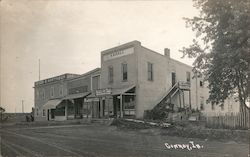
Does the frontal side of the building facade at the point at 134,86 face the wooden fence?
no

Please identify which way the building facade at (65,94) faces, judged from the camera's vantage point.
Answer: facing the viewer and to the left of the viewer

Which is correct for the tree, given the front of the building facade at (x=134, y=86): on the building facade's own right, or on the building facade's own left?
on the building facade's own left

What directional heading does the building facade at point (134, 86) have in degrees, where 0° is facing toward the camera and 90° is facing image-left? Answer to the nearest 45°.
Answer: approximately 45°

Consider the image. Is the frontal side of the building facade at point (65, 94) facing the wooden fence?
no
